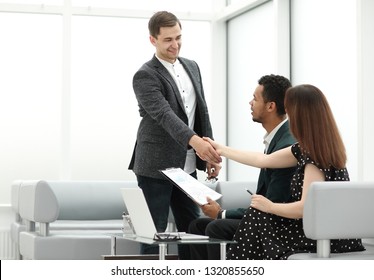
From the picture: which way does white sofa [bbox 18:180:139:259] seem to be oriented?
toward the camera

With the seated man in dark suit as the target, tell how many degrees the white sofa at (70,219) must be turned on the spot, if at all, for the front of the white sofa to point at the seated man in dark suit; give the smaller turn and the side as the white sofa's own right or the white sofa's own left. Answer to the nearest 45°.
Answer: approximately 45° to the white sofa's own left

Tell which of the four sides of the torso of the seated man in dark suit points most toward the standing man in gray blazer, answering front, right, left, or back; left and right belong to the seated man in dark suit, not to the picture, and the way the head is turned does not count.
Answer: front

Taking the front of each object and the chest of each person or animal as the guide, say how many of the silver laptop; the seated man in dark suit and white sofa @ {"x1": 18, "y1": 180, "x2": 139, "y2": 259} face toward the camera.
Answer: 1

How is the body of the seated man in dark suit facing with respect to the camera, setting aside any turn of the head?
to the viewer's left

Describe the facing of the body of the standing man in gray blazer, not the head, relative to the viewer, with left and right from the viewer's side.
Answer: facing the viewer and to the right of the viewer

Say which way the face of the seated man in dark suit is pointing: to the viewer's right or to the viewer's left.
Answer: to the viewer's left

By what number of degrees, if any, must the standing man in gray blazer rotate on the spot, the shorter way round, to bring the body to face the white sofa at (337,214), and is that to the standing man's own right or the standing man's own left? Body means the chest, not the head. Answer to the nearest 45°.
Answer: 0° — they already face it

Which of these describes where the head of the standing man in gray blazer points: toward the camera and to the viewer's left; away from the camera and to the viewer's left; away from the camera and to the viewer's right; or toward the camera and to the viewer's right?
toward the camera and to the viewer's right

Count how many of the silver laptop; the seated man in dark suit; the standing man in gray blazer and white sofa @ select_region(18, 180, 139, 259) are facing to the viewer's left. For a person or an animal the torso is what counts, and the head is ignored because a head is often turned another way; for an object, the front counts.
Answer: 1

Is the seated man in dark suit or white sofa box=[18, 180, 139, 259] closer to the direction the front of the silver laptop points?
the seated man in dark suit
